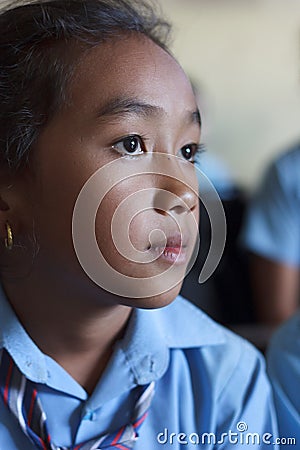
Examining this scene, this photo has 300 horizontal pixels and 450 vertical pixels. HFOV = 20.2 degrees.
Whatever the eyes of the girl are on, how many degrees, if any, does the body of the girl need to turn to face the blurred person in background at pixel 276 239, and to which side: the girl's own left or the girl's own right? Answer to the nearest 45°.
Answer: approximately 135° to the girl's own left

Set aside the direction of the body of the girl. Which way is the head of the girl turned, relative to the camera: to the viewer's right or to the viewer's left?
to the viewer's right
